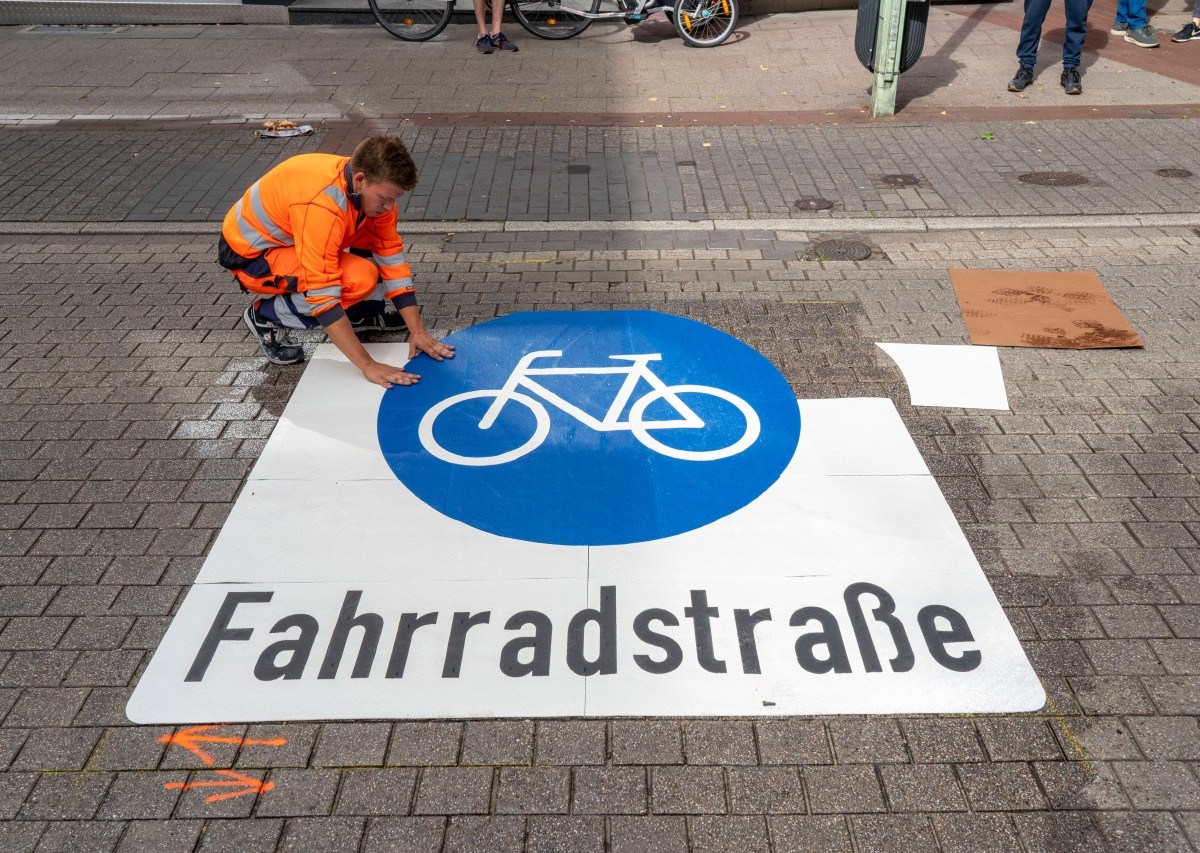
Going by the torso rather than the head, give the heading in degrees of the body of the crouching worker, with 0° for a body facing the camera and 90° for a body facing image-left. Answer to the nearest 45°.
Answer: approximately 315°

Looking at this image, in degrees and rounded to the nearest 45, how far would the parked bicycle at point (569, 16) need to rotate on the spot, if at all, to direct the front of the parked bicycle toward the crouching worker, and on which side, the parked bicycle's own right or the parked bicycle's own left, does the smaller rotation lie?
approximately 90° to the parked bicycle's own left

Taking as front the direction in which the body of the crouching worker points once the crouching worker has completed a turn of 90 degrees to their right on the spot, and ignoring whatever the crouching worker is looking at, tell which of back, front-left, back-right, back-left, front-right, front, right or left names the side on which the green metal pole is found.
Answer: back

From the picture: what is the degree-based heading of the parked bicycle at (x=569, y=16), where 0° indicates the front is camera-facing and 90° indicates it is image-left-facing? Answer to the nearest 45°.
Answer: approximately 90°

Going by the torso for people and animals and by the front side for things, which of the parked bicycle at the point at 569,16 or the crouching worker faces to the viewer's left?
the parked bicycle

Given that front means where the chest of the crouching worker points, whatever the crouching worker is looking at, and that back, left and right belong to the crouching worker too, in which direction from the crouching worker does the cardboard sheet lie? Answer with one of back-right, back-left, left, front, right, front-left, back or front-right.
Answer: front-left

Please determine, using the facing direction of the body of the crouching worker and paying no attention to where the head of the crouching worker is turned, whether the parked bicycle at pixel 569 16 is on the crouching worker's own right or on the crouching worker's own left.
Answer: on the crouching worker's own left

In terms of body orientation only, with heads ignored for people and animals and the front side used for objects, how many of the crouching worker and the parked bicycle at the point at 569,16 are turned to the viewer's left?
1

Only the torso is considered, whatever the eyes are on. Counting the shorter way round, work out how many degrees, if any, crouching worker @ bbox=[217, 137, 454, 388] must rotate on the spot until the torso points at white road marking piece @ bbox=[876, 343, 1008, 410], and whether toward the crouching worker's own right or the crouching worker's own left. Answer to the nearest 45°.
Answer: approximately 45° to the crouching worker's own left
